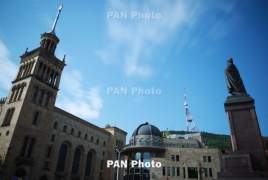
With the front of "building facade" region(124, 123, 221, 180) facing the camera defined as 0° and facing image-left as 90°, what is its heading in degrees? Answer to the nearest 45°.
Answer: approximately 0°

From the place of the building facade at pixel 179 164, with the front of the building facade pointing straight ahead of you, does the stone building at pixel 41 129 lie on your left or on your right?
on your right

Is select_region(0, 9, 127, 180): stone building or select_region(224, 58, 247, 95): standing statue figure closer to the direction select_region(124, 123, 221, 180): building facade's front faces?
the standing statue figure

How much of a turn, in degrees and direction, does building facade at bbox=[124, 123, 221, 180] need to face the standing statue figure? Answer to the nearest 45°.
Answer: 0° — it already faces it
